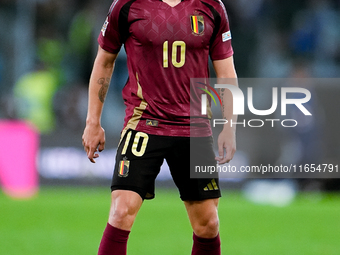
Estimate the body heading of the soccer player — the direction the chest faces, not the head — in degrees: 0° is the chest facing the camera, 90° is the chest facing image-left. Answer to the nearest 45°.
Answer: approximately 0°
